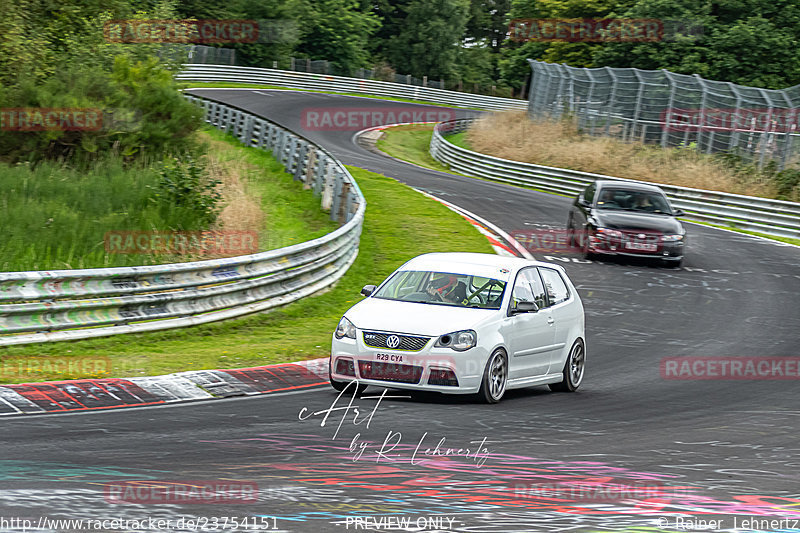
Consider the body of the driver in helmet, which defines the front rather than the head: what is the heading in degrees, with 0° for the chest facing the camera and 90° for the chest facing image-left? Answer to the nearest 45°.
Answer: approximately 45°

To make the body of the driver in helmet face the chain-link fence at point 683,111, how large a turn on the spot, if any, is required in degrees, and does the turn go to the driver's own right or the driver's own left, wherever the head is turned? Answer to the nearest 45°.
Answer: approximately 135° to the driver's own right

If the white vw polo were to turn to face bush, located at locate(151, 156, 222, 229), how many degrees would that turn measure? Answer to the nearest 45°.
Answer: approximately 90° to its right

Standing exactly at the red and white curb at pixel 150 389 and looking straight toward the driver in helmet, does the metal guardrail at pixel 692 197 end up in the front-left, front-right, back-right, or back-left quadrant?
front-left

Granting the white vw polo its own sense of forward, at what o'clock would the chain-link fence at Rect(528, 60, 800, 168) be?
The chain-link fence is roughly at 5 o'clock from the white vw polo.

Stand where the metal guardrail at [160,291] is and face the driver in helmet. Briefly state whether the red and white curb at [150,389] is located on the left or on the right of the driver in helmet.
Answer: right

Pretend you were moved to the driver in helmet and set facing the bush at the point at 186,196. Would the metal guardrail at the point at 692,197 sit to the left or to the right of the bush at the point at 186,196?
right

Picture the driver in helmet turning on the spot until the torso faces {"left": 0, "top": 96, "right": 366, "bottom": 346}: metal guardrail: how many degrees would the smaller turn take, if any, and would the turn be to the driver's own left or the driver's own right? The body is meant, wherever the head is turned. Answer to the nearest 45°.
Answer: approximately 90° to the driver's own right

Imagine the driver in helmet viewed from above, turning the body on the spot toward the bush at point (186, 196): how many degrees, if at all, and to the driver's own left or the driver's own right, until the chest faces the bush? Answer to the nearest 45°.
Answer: approximately 90° to the driver's own right
